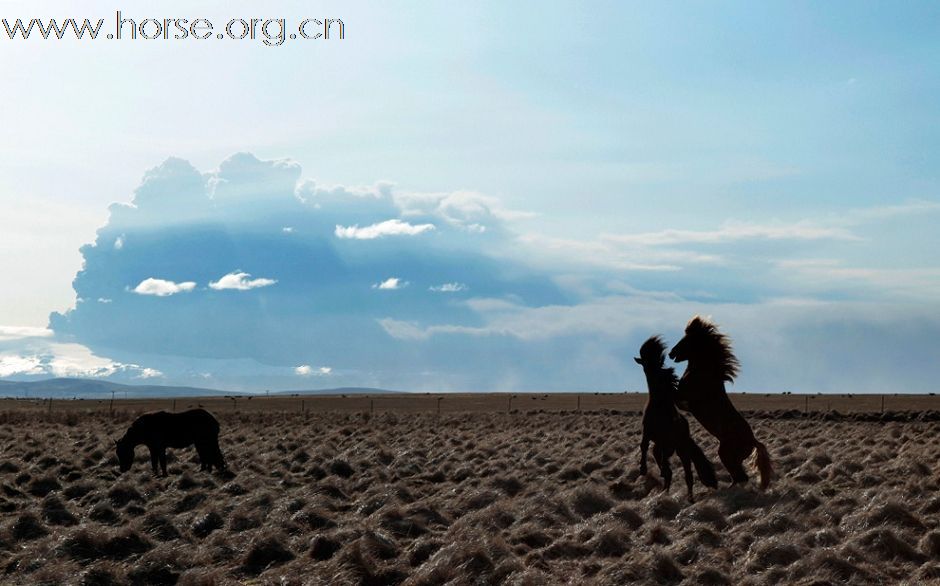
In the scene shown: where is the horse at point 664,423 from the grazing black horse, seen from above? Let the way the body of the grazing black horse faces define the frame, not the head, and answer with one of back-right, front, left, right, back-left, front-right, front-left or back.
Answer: back-left

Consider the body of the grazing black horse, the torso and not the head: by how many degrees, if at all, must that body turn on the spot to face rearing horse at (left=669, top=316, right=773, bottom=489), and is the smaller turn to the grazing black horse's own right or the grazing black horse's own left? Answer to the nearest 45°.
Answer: approximately 135° to the grazing black horse's own left

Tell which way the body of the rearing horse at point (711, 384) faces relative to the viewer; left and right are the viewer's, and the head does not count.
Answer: facing to the left of the viewer

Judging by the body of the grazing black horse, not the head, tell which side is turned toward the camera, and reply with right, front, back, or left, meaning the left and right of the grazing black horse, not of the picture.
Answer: left

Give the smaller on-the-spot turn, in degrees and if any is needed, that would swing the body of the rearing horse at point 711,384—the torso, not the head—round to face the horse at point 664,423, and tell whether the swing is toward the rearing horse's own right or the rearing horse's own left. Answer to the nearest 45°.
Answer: approximately 45° to the rearing horse's own left

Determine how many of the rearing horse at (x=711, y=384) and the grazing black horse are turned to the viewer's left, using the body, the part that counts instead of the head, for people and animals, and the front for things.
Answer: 2
